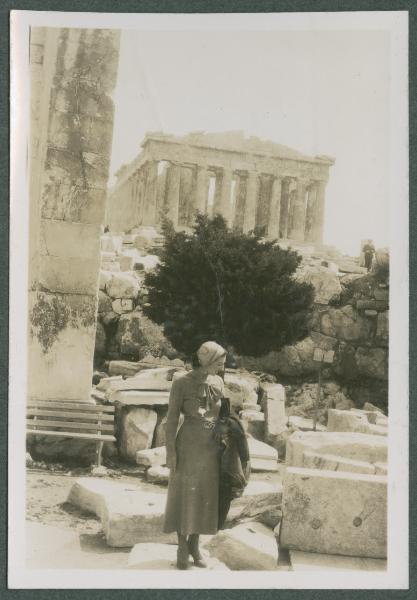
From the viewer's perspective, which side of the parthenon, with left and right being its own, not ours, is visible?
front
